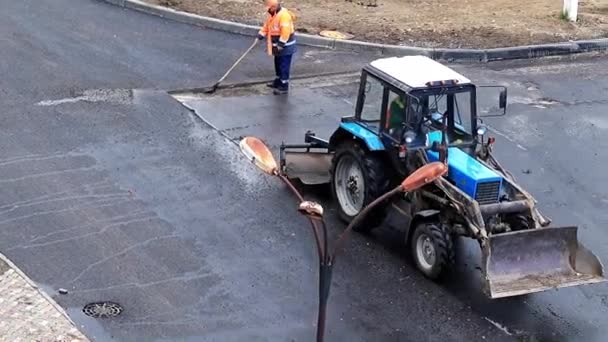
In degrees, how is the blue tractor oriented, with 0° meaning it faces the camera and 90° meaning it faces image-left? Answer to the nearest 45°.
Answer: approximately 315°

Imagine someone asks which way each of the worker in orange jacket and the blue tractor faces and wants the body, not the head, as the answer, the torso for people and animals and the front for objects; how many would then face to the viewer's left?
1

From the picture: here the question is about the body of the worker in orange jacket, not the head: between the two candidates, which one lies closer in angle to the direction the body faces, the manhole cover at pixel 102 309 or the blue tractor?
the manhole cover

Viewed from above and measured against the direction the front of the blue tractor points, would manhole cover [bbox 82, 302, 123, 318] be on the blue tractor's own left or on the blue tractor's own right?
on the blue tractor's own right

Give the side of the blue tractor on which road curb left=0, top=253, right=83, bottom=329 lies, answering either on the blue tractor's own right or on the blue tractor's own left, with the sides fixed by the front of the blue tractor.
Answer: on the blue tractor's own right

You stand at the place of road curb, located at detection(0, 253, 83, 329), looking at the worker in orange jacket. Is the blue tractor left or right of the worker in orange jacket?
right

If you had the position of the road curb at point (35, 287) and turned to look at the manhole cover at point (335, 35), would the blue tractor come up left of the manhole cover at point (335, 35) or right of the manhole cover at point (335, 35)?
right

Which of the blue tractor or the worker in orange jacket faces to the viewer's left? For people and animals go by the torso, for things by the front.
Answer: the worker in orange jacket

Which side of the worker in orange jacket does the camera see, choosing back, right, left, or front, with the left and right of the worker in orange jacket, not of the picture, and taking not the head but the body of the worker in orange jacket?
left

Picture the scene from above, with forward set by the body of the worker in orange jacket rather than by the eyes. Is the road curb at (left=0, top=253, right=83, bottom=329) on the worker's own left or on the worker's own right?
on the worker's own left

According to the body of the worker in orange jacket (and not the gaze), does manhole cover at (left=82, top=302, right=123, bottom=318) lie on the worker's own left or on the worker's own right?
on the worker's own left

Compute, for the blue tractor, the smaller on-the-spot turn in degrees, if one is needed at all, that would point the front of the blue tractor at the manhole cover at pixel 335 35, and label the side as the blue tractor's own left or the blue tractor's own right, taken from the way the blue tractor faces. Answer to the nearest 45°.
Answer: approximately 135° to the blue tractor's own left
